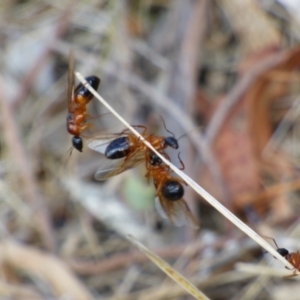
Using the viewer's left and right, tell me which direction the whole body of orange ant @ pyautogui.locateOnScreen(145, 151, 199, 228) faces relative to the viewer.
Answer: facing away from the viewer and to the left of the viewer
